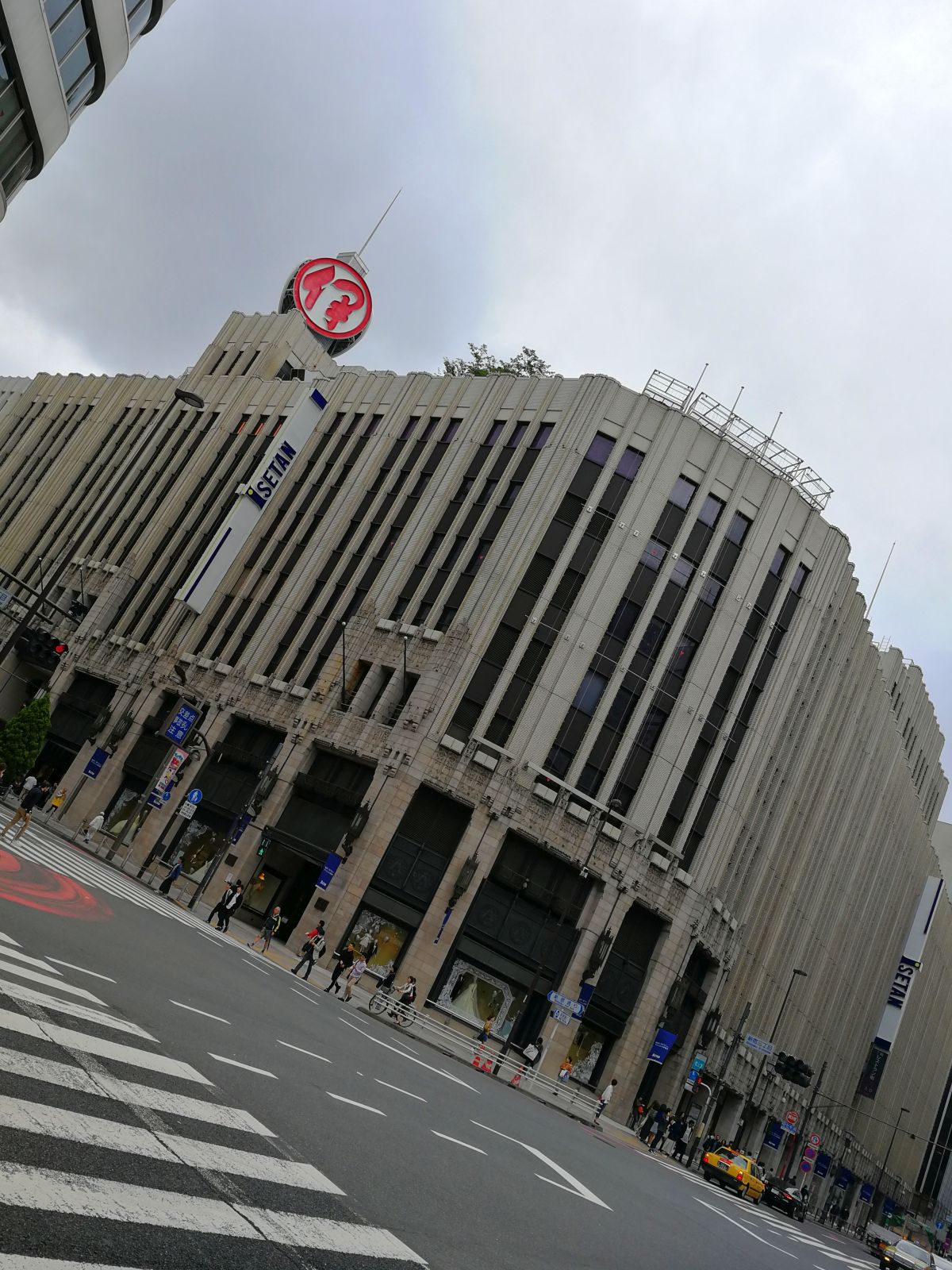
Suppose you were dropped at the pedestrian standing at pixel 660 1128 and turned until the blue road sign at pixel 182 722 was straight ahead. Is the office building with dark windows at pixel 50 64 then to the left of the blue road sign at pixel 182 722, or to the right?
left

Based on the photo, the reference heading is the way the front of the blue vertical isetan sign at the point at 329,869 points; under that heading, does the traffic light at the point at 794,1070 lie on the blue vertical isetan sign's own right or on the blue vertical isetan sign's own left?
on the blue vertical isetan sign's own left

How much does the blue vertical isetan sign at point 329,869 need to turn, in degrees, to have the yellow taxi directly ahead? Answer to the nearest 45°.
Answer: approximately 90° to its left

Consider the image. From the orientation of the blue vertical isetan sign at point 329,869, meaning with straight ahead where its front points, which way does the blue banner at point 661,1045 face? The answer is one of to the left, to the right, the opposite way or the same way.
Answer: the same way

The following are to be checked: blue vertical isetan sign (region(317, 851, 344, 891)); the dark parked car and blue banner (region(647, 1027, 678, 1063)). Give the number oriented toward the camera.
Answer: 2

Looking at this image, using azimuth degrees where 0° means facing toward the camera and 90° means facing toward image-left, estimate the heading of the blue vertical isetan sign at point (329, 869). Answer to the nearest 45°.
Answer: approximately 0°

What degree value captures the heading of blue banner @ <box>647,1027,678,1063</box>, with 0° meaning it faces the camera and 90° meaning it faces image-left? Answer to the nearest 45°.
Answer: approximately 0°

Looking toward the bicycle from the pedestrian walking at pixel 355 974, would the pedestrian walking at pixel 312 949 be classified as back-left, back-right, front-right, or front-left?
back-left

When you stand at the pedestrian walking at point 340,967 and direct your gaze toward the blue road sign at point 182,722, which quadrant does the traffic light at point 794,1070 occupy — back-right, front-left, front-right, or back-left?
back-right
